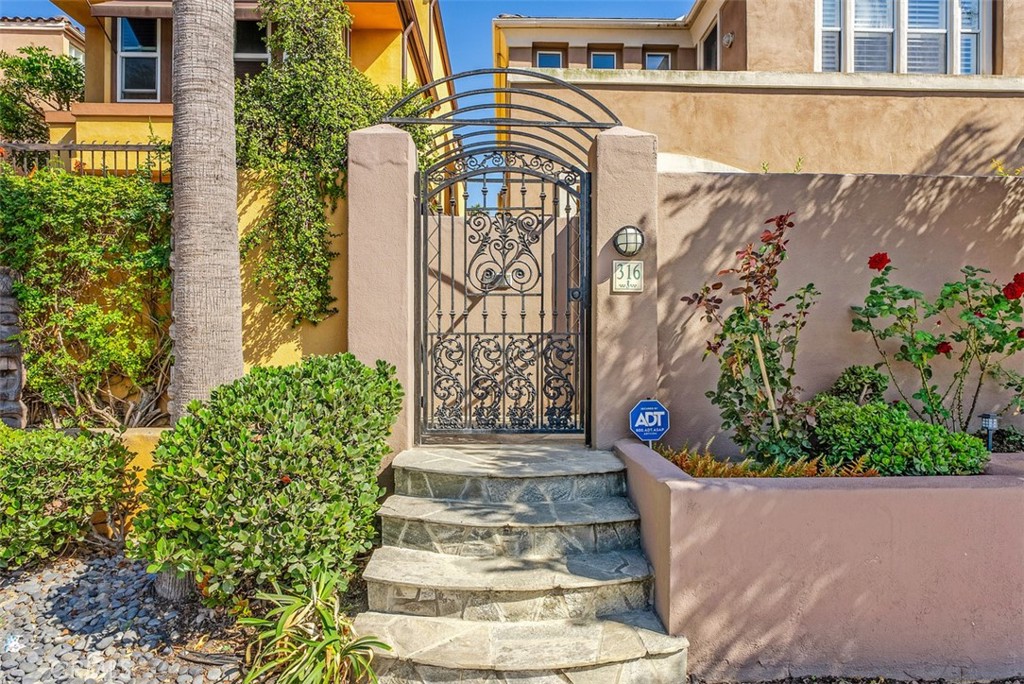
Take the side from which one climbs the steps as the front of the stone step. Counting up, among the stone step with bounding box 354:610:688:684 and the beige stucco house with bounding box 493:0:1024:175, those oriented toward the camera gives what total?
2

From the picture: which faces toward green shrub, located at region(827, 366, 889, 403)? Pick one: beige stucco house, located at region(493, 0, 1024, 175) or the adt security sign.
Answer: the beige stucco house

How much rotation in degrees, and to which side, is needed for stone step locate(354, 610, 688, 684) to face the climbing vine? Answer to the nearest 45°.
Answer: approximately 135° to its right

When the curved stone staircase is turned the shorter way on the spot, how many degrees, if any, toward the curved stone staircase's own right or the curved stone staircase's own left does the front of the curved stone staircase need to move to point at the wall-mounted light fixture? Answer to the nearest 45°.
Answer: approximately 135° to the curved stone staircase's own left

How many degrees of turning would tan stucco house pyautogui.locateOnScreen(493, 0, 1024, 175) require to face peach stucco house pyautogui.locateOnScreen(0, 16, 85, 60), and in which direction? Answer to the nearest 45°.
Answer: approximately 90° to its right

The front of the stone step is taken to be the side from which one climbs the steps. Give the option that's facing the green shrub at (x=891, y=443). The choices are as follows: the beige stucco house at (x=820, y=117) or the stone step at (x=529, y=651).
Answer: the beige stucco house
